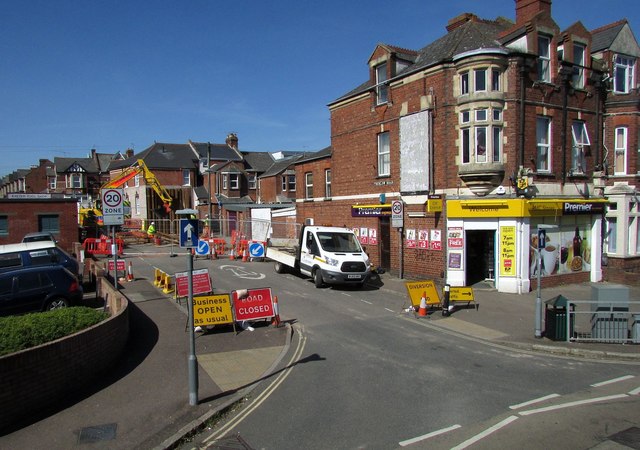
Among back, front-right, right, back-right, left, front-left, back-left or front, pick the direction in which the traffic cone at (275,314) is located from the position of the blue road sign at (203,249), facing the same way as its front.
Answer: front

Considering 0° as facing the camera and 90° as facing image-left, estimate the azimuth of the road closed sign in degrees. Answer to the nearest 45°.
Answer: approximately 0°

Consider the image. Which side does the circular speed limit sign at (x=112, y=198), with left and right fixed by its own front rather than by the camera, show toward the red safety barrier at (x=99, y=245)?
back

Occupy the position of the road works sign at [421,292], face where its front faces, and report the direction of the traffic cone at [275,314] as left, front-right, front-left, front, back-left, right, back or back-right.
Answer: front-right

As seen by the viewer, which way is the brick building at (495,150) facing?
toward the camera

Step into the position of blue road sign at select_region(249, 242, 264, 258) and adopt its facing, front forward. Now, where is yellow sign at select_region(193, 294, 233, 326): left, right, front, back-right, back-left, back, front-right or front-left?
front

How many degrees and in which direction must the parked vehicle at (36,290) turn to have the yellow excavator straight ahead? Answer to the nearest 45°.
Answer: approximately 90° to its right

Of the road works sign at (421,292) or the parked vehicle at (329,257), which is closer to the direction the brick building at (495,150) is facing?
the road works sign

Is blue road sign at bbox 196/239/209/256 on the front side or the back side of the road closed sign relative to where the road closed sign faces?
on the back side

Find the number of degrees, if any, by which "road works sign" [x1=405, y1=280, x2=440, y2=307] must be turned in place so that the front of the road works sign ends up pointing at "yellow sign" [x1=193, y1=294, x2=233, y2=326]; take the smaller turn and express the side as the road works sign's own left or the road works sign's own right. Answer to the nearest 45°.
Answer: approximately 45° to the road works sign's own right

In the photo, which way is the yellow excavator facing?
to the viewer's right

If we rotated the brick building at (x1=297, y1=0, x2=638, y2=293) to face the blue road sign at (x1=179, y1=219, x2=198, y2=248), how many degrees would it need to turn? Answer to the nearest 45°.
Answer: approximately 45° to its right

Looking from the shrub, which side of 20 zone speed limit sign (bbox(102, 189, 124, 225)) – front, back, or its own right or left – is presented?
front

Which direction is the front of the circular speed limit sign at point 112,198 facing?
toward the camera

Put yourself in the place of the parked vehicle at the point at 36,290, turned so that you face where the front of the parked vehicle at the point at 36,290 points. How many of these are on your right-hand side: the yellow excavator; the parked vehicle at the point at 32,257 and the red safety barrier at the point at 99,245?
3

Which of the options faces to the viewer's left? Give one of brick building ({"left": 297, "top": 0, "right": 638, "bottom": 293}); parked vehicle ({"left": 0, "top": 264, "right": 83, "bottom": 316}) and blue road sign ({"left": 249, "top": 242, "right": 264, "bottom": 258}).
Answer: the parked vehicle

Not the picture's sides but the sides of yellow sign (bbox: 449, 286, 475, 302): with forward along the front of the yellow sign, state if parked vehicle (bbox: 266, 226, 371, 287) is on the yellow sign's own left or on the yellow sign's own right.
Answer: on the yellow sign's own right

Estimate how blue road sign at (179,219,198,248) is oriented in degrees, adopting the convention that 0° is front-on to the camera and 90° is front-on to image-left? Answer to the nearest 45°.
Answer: approximately 0°

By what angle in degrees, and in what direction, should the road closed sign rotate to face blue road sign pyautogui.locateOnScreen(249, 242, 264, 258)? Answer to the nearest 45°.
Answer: approximately 180°
